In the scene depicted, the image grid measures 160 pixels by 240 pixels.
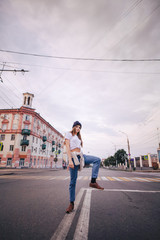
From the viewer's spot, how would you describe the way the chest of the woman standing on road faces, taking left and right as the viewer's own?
facing the viewer and to the right of the viewer

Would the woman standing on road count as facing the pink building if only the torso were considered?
no
